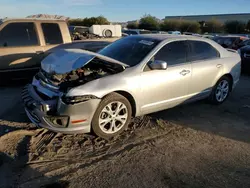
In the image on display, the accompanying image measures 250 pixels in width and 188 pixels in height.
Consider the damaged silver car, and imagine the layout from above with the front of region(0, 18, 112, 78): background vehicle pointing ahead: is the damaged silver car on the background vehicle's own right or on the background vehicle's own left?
on the background vehicle's own left

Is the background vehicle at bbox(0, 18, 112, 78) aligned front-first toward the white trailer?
no

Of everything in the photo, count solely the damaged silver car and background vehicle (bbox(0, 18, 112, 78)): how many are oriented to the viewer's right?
0

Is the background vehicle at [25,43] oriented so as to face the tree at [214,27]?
no

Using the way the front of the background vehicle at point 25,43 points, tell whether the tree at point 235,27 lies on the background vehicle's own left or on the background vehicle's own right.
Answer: on the background vehicle's own right

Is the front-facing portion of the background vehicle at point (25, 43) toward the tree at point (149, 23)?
no

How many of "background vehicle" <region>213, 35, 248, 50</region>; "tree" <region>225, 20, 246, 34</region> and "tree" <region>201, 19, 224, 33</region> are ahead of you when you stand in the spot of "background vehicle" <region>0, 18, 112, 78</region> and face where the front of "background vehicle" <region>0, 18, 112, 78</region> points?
0

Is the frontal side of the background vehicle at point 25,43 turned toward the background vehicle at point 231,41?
no

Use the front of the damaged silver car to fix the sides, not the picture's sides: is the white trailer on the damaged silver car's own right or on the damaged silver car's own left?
on the damaged silver car's own right

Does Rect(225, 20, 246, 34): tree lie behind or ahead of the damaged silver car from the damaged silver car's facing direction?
behind

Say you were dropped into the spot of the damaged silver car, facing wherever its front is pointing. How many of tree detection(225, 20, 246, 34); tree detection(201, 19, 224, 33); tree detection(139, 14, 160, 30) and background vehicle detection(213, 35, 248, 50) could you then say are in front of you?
0

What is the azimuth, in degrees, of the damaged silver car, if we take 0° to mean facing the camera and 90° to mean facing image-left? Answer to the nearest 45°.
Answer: approximately 45°

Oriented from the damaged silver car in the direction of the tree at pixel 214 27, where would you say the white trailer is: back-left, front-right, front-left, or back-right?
front-left

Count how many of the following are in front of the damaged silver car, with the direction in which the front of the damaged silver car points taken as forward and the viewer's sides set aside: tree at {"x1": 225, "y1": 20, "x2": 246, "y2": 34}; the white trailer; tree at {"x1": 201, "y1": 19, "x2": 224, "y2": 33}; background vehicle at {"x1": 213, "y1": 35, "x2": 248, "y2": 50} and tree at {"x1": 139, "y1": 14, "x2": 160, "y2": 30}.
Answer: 0

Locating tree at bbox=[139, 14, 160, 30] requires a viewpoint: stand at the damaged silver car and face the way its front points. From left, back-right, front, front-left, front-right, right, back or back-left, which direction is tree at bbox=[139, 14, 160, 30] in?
back-right

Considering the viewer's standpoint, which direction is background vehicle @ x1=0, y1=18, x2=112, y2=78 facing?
facing to the left of the viewer
